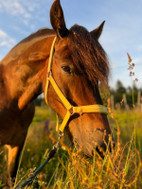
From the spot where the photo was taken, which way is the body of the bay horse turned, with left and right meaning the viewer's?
facing the viewer and to the right of the viewer
